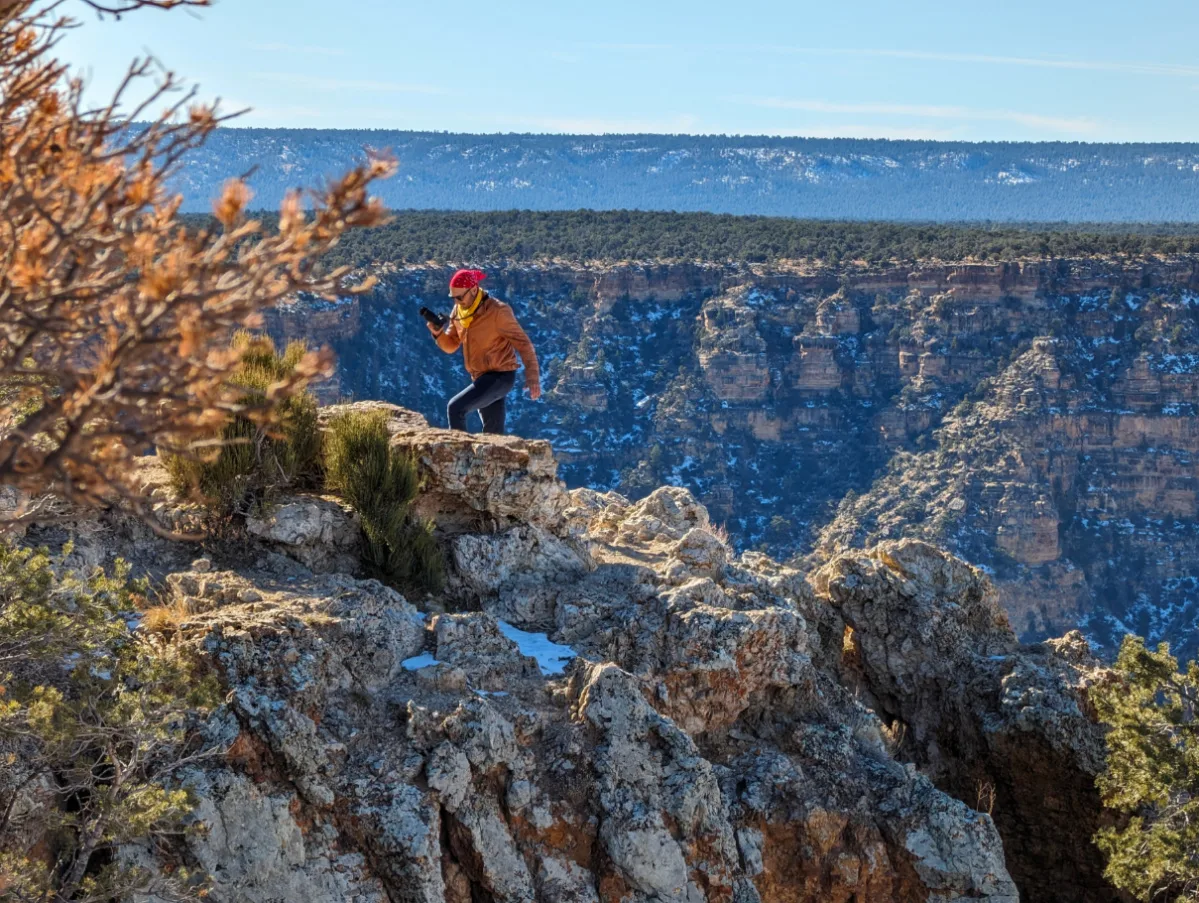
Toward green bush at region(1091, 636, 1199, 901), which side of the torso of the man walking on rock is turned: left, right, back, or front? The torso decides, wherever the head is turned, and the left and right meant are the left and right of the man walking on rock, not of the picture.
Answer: left

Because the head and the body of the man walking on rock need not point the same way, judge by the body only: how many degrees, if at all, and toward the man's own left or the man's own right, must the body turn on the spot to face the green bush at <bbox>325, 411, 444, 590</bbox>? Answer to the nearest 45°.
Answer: approximately 45° to the man's own left

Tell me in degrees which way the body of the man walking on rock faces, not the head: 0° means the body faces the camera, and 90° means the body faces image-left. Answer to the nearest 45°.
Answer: approximately 45°

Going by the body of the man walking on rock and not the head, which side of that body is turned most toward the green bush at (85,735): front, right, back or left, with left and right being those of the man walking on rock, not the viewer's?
front

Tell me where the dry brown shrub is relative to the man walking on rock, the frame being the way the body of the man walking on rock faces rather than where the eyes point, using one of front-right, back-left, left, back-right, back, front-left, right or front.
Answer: front-left
